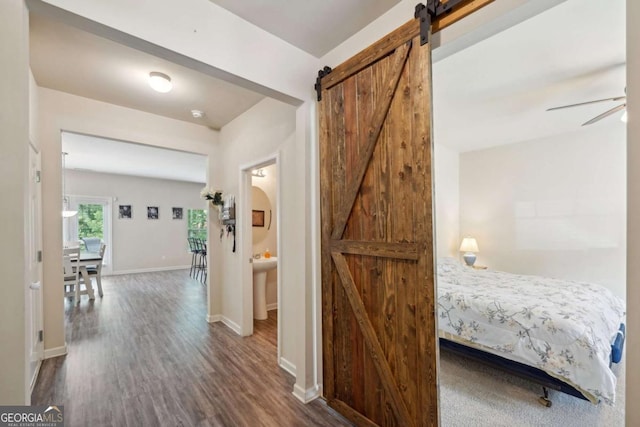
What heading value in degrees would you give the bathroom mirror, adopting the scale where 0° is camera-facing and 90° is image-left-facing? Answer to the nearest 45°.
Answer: approximately 0°

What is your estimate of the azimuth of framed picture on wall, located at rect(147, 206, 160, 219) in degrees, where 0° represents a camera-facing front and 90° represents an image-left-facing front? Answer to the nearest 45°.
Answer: approximately 0°

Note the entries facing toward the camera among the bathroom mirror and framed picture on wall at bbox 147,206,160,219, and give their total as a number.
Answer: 2

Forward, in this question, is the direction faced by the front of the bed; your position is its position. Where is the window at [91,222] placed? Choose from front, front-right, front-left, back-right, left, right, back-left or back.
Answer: back-right
